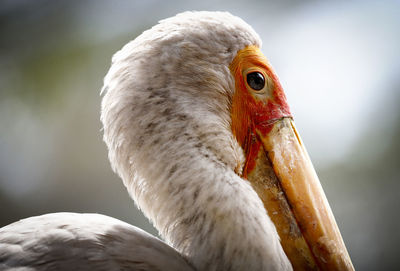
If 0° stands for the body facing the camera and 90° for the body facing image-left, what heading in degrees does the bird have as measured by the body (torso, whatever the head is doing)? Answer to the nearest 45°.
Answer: approximately 270°
